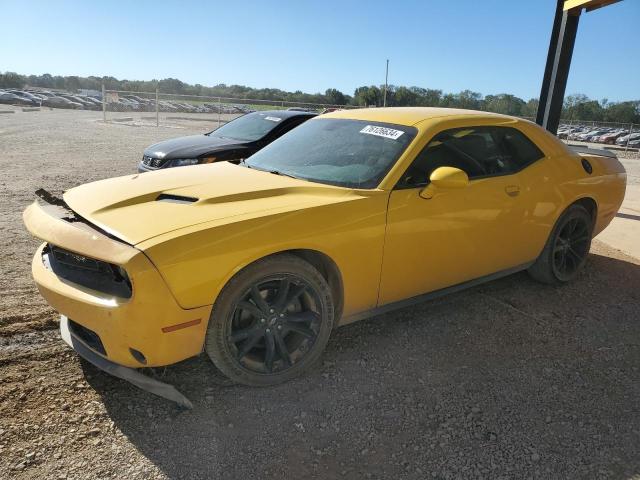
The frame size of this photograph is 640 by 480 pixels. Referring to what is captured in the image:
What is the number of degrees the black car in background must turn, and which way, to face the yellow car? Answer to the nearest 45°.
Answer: approximately 45° to its left

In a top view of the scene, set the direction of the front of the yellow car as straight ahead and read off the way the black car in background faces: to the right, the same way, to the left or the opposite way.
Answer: the same way

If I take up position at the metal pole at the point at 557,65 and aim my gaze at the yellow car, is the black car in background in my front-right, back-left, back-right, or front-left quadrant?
front-right

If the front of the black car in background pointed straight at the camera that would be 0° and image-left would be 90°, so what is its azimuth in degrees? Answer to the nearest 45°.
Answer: approximately 45°

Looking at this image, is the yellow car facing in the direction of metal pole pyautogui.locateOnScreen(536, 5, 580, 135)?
no

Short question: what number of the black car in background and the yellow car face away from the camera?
0

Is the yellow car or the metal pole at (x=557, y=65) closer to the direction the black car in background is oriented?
the yellow car

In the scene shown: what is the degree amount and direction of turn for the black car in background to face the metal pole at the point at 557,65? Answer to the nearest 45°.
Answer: approximately 135° to its left

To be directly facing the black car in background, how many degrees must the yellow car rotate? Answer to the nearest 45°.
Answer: approximately 135° to its right
